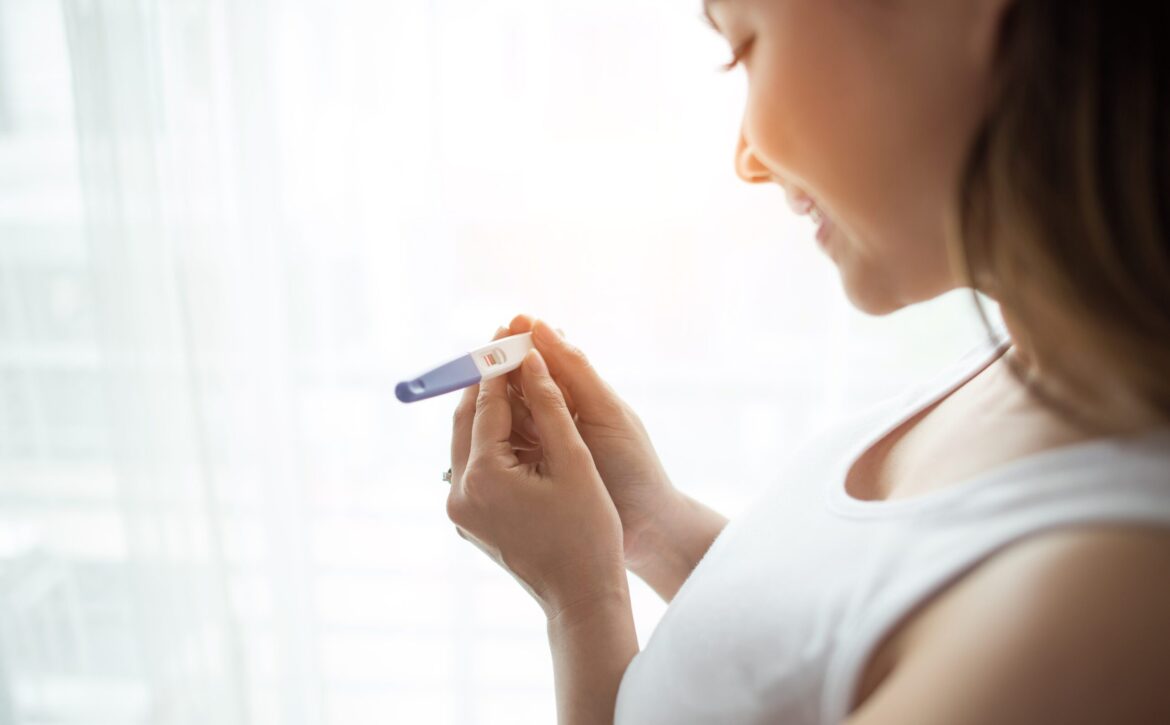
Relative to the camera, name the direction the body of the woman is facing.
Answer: to the viewer's left

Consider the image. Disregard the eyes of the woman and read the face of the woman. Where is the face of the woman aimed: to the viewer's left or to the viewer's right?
to the viewer's left
